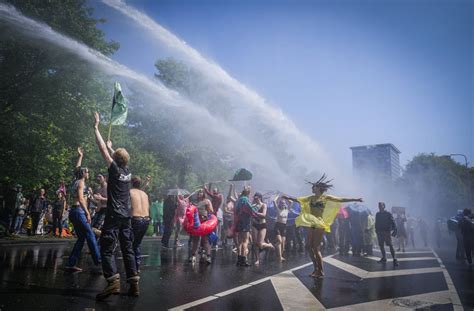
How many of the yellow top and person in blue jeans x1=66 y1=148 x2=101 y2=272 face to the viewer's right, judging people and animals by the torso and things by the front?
1

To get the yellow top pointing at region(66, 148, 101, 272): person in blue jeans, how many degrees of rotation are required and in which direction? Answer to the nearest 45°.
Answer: approximately 45° to its right

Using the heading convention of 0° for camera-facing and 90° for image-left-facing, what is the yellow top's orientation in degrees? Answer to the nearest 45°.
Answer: approximately 0°

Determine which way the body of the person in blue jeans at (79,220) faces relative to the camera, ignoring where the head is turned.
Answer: to the viewer's right

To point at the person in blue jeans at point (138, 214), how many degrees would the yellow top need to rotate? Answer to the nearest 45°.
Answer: approximately 45° to its right
